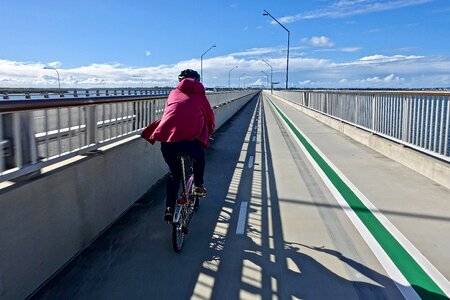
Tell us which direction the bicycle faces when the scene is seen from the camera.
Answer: facing away from the viewer

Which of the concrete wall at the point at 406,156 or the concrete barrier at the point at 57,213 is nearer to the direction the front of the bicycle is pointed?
the concrete wall

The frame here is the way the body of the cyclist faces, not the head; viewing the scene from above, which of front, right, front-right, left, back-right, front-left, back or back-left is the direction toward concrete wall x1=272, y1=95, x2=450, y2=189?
front-right

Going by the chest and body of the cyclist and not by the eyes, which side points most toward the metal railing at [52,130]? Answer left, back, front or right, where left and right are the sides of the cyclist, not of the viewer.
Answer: left

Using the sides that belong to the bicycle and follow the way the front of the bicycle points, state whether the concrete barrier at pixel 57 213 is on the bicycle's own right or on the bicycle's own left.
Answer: on the bicycle's own left

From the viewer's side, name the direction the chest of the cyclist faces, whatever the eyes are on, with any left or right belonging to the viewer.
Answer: facing away from the viewer

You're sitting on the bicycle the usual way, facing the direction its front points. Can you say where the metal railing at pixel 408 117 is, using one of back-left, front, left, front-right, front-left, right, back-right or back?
front-right
